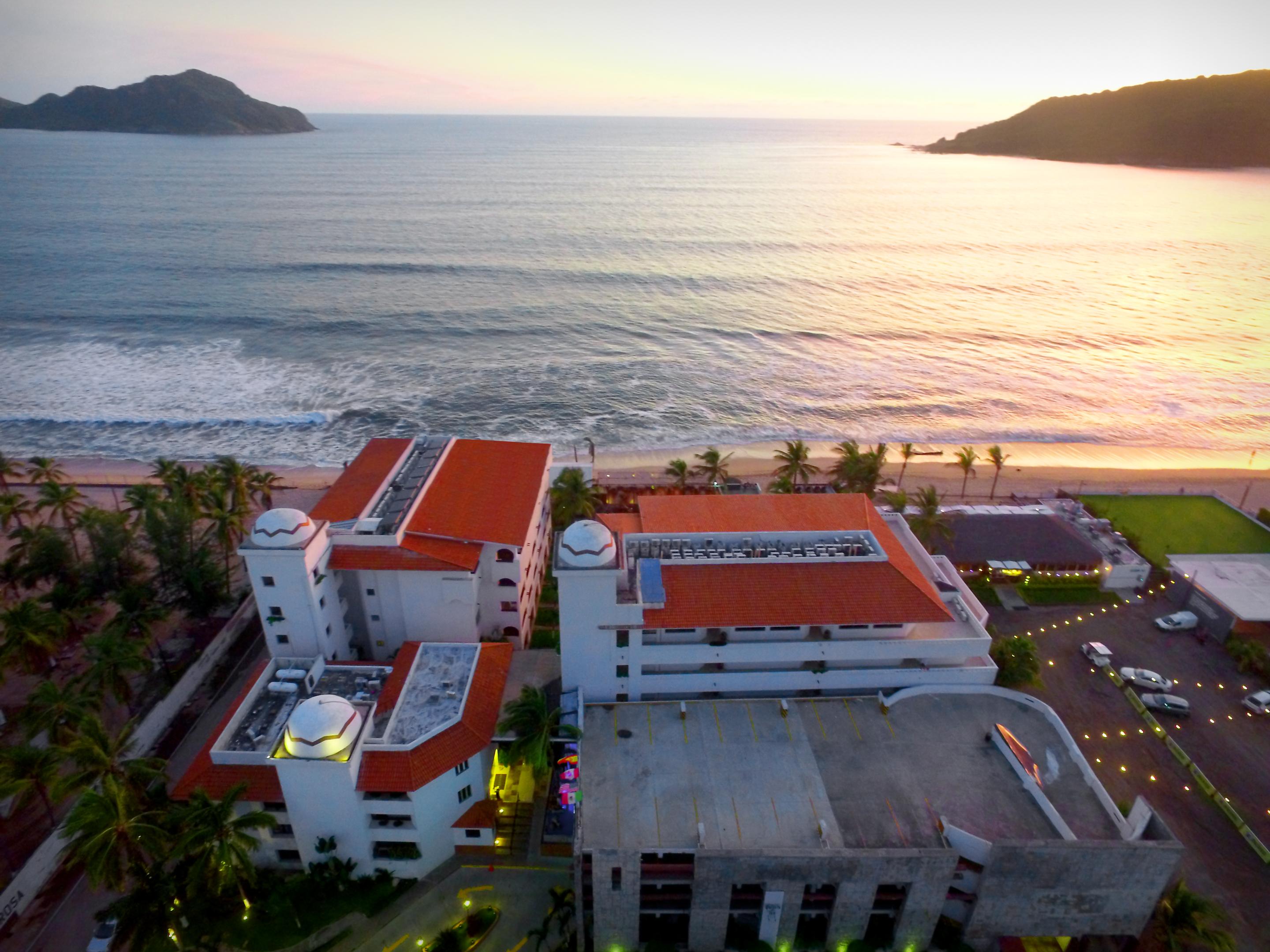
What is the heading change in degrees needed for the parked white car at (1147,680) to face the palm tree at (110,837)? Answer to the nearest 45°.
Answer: approximately 45° to its left

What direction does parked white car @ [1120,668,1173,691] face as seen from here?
to the viewer's left

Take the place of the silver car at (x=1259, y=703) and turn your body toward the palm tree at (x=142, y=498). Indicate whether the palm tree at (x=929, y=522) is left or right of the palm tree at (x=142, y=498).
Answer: right

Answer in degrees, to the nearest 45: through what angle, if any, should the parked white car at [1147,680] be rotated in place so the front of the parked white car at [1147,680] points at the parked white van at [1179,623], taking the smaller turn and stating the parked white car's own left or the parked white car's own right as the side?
approximately 90° to the parked white car's own right

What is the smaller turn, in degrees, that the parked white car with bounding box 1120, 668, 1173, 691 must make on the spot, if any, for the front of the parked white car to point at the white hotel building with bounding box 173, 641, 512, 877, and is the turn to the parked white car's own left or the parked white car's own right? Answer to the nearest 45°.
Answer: approximately 45° to the parked white car's own left
